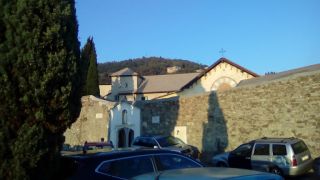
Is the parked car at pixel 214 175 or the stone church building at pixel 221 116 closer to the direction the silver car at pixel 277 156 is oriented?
the stone church building

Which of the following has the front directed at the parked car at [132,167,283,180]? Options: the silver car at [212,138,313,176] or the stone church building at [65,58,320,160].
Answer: the stone church building

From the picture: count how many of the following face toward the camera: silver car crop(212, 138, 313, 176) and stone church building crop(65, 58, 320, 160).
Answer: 1

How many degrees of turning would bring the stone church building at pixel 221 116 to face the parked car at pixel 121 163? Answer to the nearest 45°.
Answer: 0° — it already faces it

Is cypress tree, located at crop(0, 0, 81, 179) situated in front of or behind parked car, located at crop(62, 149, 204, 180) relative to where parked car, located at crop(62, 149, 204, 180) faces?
behind

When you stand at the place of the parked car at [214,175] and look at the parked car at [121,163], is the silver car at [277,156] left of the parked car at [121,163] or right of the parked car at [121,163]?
right

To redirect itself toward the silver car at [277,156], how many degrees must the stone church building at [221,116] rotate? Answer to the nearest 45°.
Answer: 0° — it already faces it

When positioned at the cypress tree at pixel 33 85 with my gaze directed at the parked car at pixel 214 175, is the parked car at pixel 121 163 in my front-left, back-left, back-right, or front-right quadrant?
front-left

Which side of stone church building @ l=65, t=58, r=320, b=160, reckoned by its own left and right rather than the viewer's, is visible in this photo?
front
